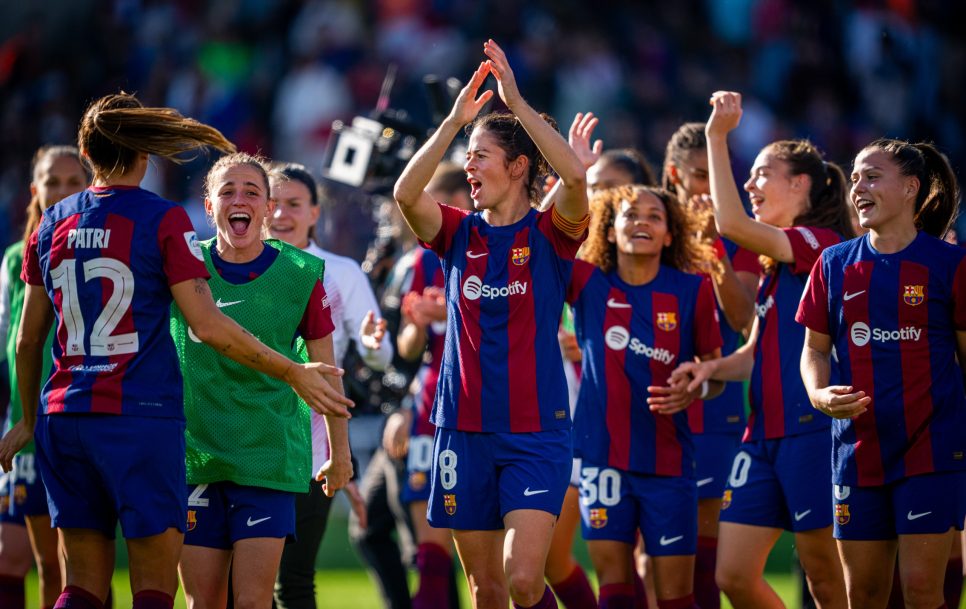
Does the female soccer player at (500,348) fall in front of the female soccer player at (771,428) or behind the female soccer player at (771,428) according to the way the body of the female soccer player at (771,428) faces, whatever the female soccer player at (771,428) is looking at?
in front

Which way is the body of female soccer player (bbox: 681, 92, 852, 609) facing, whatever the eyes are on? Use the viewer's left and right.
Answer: facing the viewer and to the left of the viewer

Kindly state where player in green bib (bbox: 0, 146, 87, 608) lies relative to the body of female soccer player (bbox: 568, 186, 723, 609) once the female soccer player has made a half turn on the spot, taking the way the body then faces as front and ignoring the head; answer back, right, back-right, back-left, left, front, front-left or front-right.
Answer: left

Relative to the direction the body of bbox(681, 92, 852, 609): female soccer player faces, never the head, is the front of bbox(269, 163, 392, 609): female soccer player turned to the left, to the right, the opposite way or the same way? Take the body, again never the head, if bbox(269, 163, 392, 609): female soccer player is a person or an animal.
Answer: the same way

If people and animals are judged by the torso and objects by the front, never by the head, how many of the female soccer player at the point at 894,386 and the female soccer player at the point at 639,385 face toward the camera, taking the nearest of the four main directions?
2

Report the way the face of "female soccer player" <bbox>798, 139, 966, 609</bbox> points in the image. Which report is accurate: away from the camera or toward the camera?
toward the camera

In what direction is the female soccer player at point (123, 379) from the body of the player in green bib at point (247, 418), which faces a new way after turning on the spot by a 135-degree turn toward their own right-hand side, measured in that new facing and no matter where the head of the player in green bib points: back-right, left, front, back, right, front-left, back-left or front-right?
left

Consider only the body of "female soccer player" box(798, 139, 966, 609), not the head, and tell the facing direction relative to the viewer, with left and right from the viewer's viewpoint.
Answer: facing the viewer

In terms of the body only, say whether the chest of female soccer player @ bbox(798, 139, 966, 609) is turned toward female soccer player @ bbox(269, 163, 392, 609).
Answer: no

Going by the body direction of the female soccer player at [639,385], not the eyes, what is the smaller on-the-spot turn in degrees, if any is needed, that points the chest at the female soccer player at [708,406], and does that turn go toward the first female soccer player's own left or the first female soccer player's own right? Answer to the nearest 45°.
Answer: approximately 135° to the first female soccer player's own left

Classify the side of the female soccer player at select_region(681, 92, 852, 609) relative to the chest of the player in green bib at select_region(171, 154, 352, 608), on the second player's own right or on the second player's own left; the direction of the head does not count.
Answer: on the second player's own left

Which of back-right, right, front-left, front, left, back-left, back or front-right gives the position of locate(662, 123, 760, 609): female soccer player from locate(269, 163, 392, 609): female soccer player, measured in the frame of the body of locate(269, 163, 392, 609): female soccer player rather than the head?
back-left

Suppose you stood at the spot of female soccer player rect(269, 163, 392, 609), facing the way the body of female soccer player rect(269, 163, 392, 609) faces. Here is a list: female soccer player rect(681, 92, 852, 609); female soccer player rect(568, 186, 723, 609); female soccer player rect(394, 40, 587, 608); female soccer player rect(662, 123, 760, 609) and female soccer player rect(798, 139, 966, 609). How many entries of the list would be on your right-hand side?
0

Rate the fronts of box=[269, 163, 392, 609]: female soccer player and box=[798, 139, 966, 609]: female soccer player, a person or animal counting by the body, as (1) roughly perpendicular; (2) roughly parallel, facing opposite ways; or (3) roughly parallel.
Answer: roughly parallel

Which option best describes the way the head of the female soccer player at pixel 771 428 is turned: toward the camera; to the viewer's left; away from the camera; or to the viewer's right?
to the viewer's left

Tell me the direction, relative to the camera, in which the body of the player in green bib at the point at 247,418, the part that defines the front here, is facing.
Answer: toward the camera

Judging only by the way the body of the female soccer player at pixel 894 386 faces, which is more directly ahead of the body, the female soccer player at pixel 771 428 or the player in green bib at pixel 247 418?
the player in green bib

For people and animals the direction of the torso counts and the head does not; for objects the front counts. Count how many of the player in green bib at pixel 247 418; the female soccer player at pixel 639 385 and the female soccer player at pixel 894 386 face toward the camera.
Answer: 3
